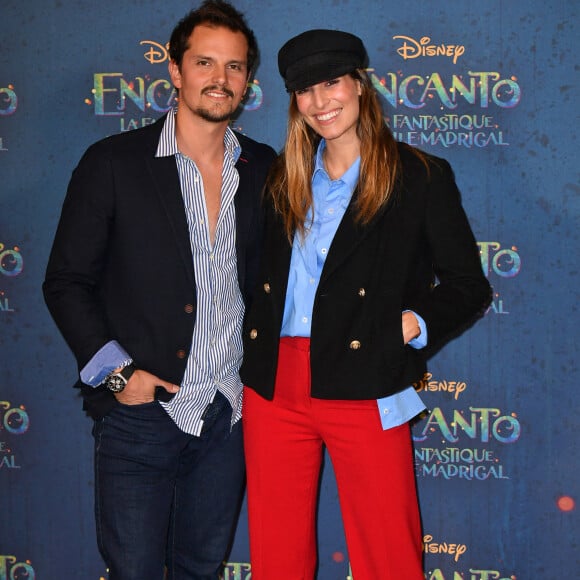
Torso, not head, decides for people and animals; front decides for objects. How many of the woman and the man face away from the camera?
0

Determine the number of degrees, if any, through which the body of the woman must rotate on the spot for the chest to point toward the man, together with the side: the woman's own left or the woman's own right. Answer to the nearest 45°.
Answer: approximately 45° to the woman's own right

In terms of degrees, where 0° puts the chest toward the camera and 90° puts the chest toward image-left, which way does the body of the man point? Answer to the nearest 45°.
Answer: approximately 315°

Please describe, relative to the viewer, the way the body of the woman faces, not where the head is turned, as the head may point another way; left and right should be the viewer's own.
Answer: facing the viewer and to the left of the viewer

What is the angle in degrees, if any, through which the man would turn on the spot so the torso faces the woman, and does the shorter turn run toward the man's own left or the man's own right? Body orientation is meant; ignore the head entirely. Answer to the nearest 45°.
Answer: approximately 45° to the man's own left
